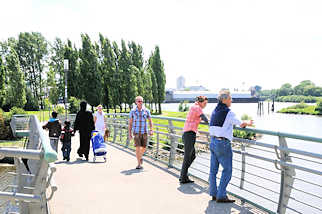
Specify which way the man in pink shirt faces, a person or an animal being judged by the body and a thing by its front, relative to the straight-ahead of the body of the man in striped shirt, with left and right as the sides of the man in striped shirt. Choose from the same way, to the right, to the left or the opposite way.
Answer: to the left

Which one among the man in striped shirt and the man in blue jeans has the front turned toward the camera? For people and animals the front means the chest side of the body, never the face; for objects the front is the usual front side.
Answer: the man in striped shirt

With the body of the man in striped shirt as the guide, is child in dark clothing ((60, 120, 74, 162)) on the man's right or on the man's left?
on the man's right

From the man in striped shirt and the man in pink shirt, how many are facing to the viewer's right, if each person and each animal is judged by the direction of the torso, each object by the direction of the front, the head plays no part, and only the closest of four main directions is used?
1

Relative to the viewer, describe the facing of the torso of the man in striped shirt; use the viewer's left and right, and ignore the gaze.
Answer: facing the viewer

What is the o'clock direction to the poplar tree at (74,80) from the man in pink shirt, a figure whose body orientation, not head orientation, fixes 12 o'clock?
The poplar tree is roughly at 8 o'clock from the man in pink shirt.

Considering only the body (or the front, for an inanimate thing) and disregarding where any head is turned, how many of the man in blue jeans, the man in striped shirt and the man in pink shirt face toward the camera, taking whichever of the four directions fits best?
1

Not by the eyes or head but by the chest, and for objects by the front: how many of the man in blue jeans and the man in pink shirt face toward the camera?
0

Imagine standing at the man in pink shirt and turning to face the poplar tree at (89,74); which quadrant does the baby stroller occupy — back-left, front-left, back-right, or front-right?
front-left

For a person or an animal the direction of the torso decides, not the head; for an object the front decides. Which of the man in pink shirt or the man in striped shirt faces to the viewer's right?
the man in pink shirt

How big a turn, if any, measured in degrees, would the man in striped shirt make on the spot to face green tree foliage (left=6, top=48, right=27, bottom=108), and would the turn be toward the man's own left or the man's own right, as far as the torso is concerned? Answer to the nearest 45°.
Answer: approximately 135° to the man's own right

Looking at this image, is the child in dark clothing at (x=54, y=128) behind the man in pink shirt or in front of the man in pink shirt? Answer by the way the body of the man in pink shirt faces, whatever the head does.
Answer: behind

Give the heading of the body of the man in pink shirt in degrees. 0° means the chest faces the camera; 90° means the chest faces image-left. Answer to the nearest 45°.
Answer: approximately 270°

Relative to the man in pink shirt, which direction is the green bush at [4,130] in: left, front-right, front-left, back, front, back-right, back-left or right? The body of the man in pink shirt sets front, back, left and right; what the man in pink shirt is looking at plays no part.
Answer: back-left
